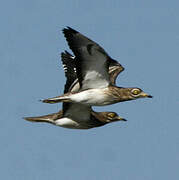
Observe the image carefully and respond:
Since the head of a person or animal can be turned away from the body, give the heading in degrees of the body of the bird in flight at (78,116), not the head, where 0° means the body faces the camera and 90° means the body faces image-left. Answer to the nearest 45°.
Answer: approximately 270°

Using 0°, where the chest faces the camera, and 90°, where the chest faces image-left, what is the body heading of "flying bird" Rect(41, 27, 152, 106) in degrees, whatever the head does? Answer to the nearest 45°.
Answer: approximately 270°

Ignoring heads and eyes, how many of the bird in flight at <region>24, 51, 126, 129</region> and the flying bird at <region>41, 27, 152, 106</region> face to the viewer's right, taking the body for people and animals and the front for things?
2
